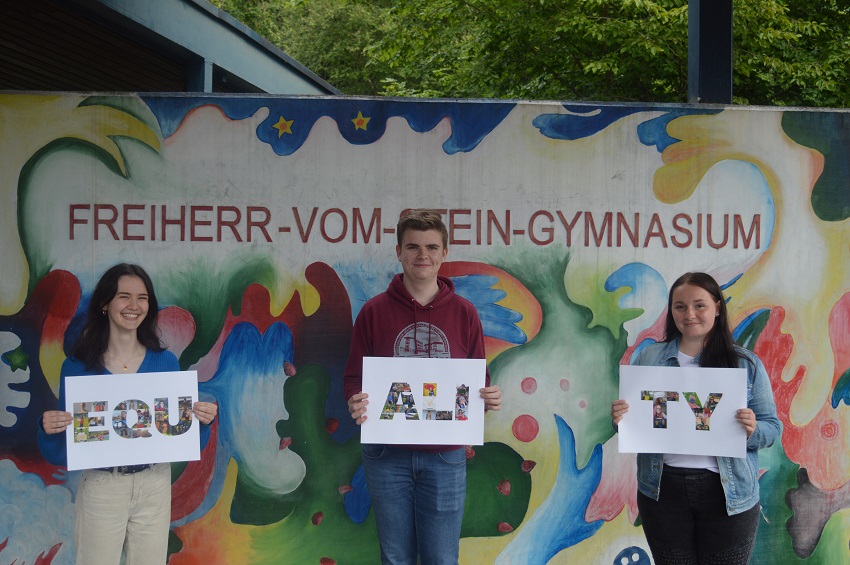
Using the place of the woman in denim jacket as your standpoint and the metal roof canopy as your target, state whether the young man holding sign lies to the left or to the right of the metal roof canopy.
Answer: left

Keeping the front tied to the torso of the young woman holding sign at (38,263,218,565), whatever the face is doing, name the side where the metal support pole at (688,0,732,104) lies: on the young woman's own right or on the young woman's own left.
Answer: on the young woman's own left

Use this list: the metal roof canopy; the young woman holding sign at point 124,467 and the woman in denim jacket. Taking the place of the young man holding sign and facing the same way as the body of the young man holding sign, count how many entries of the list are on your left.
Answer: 1

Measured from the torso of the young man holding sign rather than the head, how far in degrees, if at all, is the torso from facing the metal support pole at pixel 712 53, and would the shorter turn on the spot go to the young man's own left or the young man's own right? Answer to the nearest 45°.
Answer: approximately 135° to the young man's own left

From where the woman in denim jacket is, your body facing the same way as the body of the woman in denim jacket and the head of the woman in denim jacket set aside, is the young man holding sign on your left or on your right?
on your right

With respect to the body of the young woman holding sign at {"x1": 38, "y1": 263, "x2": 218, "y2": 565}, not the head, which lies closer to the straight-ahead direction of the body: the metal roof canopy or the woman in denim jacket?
the woman in denim jacket

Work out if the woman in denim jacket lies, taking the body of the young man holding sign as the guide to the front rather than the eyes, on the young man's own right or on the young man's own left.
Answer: on the young man's own left

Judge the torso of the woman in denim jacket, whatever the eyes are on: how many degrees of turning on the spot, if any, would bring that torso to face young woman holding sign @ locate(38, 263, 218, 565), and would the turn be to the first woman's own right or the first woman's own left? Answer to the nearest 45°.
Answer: approximately 90° to the first woman's own right

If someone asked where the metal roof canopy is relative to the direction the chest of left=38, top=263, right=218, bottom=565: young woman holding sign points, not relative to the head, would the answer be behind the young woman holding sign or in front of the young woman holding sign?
behind

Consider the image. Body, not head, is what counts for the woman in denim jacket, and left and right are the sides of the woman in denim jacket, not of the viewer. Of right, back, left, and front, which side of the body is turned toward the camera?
front

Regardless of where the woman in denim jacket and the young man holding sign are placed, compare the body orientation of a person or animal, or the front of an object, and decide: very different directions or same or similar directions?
same or similar directions

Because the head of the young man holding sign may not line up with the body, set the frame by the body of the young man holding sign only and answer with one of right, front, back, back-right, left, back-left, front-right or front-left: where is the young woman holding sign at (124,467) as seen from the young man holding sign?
right
